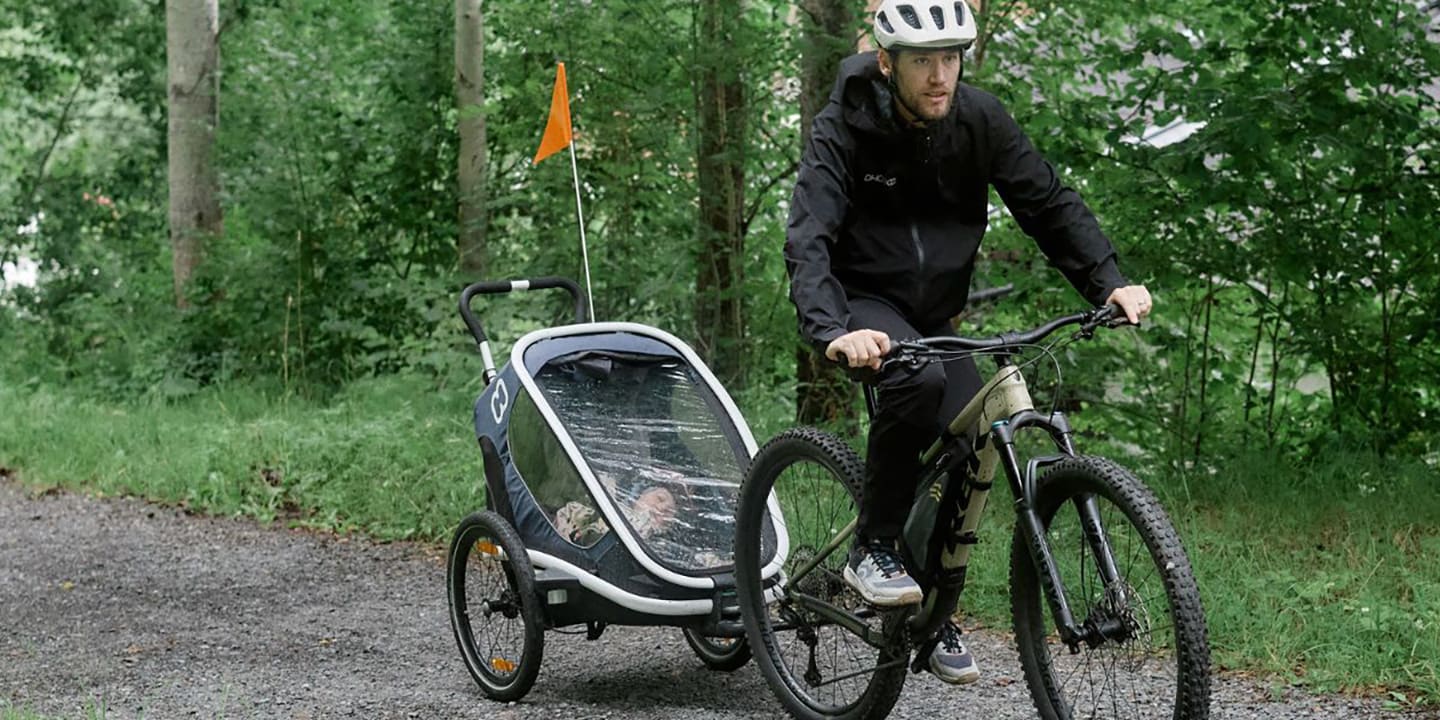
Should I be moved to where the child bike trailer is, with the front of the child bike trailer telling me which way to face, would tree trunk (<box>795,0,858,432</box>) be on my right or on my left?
on my left

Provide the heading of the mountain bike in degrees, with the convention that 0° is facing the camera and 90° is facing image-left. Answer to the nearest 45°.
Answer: approximately 315°

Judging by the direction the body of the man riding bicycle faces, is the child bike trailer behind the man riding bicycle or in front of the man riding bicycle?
behind

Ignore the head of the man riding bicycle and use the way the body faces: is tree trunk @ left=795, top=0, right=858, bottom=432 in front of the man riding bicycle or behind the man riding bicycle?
behind

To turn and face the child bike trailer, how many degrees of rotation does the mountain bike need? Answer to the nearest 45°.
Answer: approximately 180°

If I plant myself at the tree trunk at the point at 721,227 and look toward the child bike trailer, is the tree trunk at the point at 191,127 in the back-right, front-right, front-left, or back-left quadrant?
back-right

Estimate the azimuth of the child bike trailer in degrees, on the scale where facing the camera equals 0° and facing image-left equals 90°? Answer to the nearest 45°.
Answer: approximately 315°

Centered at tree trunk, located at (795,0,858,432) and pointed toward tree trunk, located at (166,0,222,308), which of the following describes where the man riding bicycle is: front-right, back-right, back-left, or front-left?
back-left

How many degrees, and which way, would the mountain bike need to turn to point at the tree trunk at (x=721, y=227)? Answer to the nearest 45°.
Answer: approximately 135° to its left

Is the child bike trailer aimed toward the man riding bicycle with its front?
yes

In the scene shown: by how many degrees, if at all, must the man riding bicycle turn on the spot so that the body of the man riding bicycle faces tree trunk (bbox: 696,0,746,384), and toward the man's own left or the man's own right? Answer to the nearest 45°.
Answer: approximately 135° to the man's own left

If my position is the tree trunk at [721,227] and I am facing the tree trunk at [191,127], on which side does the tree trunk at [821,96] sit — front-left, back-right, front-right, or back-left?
back-left

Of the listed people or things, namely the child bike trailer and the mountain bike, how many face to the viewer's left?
0

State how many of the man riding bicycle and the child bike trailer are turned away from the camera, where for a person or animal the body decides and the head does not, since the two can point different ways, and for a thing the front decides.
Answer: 0
